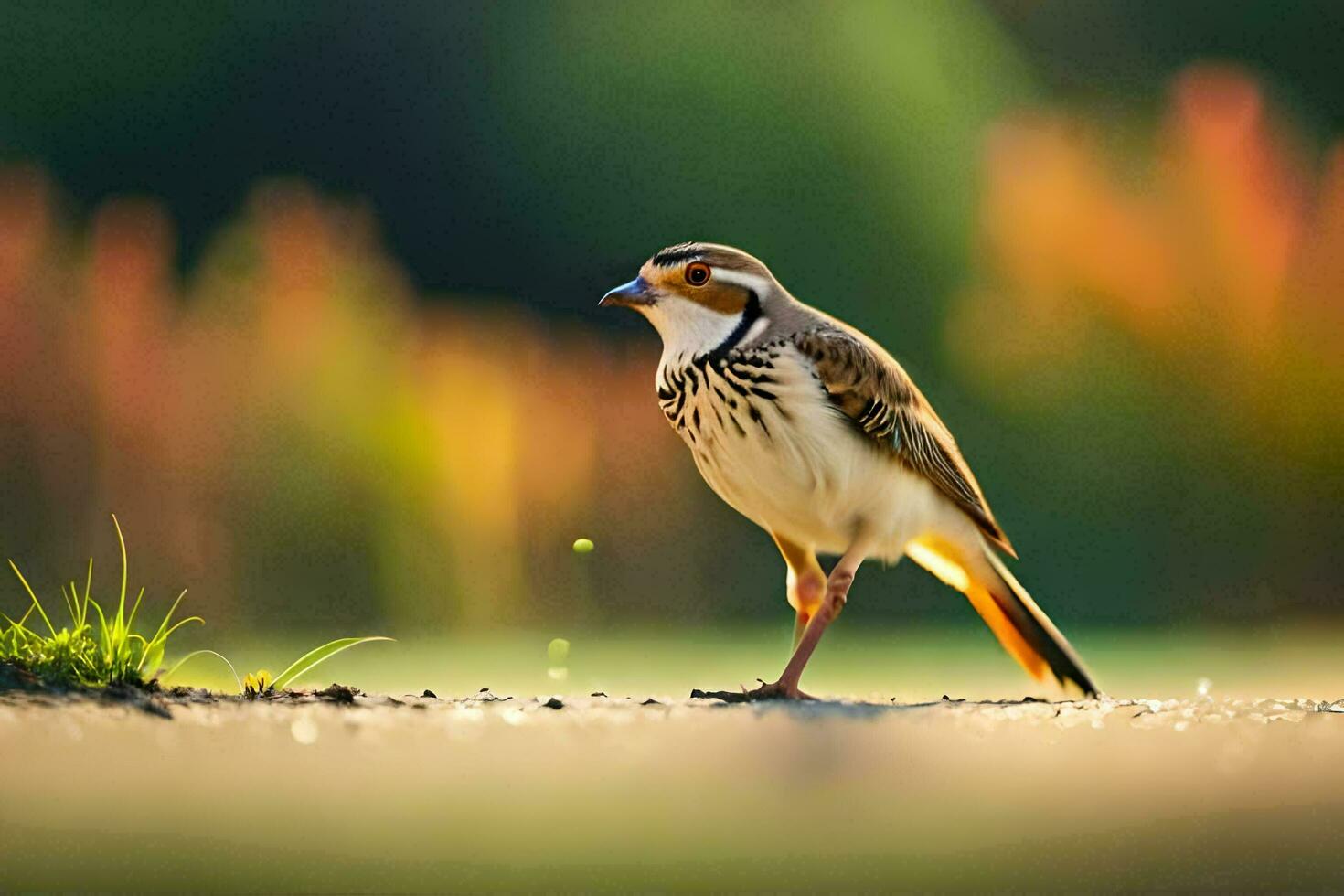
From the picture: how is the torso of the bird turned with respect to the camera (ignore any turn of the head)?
to the viewer's left

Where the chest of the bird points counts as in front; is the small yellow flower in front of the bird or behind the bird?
in front
